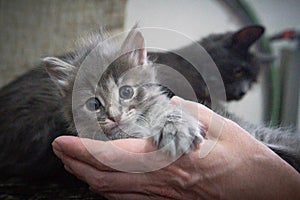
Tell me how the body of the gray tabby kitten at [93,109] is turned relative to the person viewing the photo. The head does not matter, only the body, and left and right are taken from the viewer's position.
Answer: facing the viewer and to the right of the viewer

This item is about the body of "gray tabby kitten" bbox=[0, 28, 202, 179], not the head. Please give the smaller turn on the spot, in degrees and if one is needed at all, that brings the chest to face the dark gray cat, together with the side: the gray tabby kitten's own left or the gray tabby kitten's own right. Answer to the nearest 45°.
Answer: approximately 90° to the gray tabby kitten's own left
